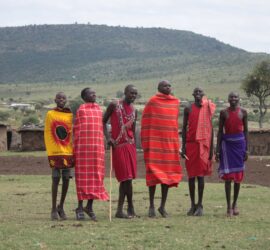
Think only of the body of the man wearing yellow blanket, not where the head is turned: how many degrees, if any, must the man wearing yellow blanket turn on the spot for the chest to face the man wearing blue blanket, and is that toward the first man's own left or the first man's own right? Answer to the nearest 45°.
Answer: approximately 90° to the first man's own left

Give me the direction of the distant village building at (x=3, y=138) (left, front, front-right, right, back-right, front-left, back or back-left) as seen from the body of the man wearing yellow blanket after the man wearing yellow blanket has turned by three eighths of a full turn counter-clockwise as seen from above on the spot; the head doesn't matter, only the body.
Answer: front-left

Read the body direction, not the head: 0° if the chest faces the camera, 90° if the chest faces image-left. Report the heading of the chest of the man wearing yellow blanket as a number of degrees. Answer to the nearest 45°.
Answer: approximately 0°

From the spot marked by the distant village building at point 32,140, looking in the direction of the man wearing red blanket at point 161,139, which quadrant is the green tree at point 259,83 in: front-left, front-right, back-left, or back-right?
back-left

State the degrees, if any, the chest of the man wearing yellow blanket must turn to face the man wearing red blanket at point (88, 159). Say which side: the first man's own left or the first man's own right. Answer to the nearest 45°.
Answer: approximately 90° to the first man's own left

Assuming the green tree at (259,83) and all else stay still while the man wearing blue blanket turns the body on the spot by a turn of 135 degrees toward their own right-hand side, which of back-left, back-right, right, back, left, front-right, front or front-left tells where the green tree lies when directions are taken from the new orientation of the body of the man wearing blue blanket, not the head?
front-right

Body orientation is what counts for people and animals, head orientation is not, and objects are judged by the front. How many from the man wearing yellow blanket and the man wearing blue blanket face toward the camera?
2

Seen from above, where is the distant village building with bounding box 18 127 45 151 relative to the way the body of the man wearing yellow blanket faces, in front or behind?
behind

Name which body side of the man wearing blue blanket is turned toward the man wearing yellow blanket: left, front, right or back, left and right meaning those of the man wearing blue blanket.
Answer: right

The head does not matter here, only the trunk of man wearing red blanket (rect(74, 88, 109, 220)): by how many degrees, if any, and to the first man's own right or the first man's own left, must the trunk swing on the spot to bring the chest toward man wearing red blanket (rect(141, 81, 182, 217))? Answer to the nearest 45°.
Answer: approximately 45° to the first man's own left

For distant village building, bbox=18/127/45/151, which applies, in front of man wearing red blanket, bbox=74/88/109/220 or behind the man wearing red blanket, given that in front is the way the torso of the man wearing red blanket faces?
behind
